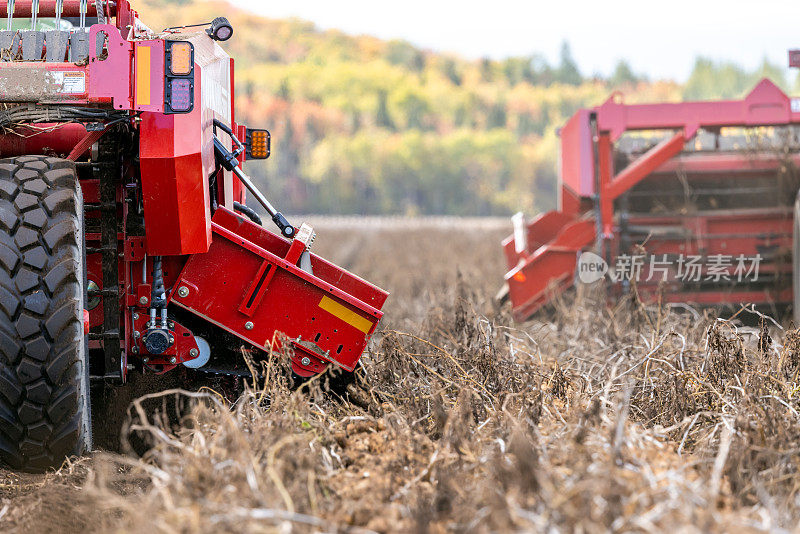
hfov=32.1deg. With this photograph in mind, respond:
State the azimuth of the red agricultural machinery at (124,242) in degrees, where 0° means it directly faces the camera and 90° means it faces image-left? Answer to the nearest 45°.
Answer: approximately 180°

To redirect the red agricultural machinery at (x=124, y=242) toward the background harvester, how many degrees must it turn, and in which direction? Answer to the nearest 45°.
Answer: approximately 45° to its right
